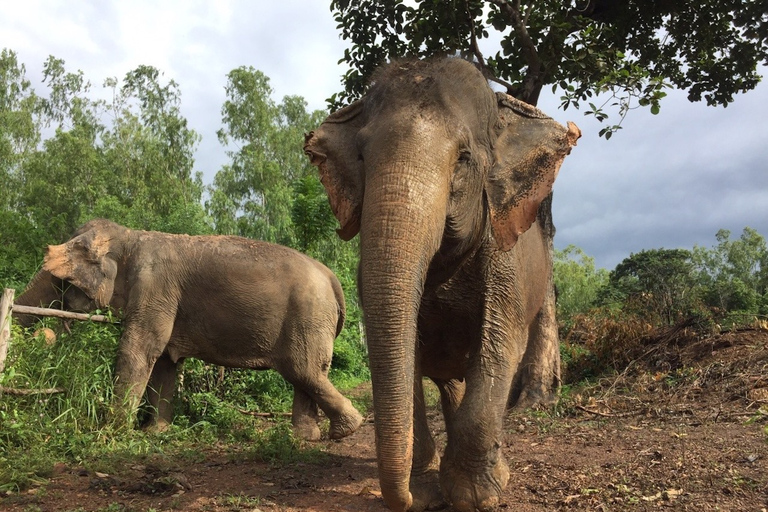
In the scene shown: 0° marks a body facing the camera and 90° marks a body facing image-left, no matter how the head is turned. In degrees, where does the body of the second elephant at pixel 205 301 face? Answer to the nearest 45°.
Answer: approximately 90°

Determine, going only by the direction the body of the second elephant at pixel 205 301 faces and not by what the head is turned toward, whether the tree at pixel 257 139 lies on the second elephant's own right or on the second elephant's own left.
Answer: on the second elephant's own right

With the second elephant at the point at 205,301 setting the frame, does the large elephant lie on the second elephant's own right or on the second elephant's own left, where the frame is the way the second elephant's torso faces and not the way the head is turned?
on the second elephant's own left

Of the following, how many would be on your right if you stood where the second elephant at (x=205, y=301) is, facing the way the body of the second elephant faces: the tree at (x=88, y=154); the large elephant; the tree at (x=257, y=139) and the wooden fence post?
2

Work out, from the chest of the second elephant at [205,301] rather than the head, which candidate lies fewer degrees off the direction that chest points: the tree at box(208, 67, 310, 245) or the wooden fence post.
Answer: the wooden fence post

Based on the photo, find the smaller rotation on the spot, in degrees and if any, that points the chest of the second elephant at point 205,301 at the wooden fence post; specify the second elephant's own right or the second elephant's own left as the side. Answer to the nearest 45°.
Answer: approximately 45° to the second elephant's own left
